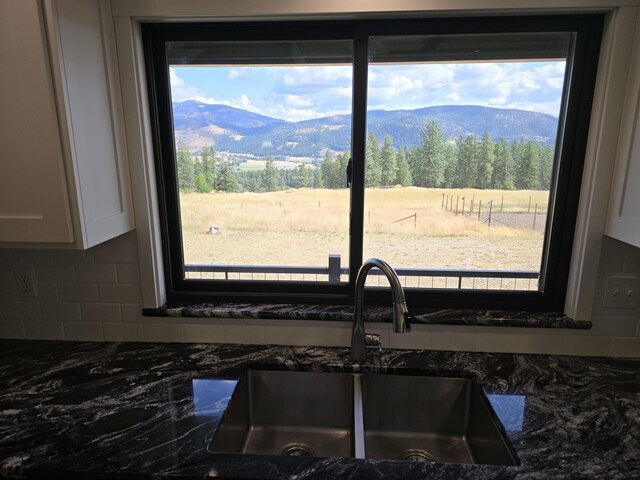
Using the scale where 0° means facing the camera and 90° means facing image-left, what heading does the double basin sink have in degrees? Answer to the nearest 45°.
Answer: approximately 0°

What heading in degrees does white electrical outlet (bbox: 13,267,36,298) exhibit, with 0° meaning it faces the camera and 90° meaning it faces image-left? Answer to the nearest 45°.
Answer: approximately 0°
